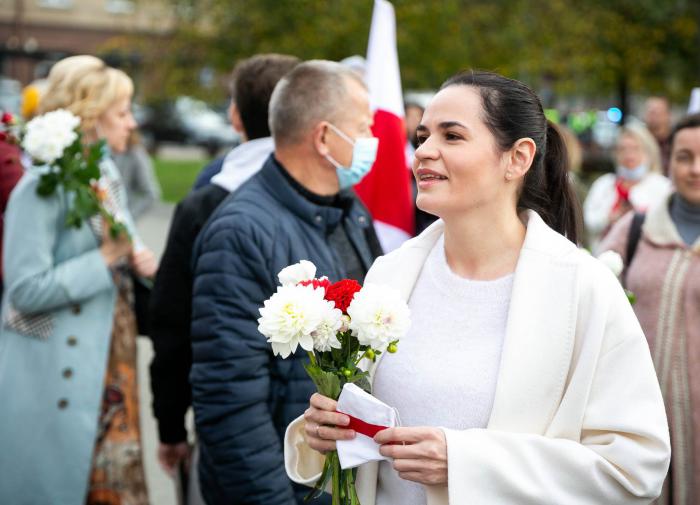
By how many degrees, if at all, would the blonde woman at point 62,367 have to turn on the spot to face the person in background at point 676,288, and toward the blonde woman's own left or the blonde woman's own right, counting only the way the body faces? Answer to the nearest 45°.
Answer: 0° — they already face them

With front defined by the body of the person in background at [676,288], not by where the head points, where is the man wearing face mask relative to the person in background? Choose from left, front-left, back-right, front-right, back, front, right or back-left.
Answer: front-right

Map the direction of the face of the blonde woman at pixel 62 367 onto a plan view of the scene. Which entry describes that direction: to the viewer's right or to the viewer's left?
to the viewer's right

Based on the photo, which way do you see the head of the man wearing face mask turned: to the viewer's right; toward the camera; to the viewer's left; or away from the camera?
to the viewer's right

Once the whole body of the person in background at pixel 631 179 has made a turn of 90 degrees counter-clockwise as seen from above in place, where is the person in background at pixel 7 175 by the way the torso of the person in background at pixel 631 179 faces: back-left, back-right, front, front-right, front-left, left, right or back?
back-right

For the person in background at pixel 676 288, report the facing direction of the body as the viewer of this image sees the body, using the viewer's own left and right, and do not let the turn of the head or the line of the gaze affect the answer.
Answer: facing the viewer

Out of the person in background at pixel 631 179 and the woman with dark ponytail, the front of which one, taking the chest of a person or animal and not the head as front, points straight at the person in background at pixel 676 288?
the person in background at pixel 631 179

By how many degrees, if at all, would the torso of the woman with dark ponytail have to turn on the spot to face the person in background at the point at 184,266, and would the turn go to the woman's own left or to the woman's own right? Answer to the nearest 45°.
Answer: approximately 90° to the woman's own right

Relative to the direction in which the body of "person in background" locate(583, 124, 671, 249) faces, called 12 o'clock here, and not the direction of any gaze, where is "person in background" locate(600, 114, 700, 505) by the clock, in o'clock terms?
"person in background" locate(600, 114, 700, 505) is roughly at 12 o'clock from "person in background" locate(583, 124, 671, 249).

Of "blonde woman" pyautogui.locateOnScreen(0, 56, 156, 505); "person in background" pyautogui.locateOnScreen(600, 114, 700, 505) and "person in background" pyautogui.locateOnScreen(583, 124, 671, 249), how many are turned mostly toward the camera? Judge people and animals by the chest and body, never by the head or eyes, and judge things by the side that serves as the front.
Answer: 2

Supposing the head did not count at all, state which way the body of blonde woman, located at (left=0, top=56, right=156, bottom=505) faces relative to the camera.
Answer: to the viewer's right

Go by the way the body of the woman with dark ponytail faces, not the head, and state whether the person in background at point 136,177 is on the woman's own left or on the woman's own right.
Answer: on the woman's own right

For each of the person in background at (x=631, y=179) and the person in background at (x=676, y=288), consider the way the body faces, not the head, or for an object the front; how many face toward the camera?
2
